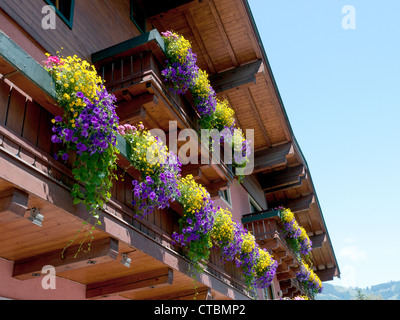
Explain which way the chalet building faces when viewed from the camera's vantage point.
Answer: facing the viewer and to the right of the viewer

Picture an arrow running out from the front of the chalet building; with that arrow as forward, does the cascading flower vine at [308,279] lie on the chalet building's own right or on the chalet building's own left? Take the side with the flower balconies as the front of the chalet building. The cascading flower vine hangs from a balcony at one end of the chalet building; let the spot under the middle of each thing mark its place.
on the chalet building's own left
